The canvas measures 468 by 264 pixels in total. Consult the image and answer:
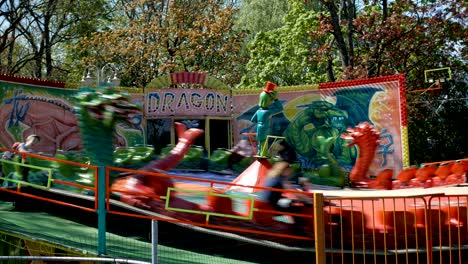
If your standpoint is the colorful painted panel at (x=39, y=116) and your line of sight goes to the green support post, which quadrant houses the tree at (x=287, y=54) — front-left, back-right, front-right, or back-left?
back-left

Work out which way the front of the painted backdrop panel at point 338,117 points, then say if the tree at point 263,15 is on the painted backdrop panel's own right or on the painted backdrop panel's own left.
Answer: on the painted backdrop panel's own right

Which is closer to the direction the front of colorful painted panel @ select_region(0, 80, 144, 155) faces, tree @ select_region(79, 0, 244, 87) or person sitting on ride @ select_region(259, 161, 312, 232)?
the person sitting on ride

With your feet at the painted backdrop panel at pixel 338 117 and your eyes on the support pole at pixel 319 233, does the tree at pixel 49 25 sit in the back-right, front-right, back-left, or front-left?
back-right

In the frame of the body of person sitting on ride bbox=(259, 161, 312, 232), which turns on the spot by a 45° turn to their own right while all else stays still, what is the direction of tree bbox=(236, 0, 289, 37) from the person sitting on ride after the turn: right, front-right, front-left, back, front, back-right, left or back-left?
back-left

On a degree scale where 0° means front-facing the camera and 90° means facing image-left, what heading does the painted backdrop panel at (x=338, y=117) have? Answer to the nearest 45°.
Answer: approximately 45°

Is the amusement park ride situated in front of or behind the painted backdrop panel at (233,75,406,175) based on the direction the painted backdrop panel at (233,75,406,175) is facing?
in front

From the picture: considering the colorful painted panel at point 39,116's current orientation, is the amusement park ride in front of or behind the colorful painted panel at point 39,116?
in front
